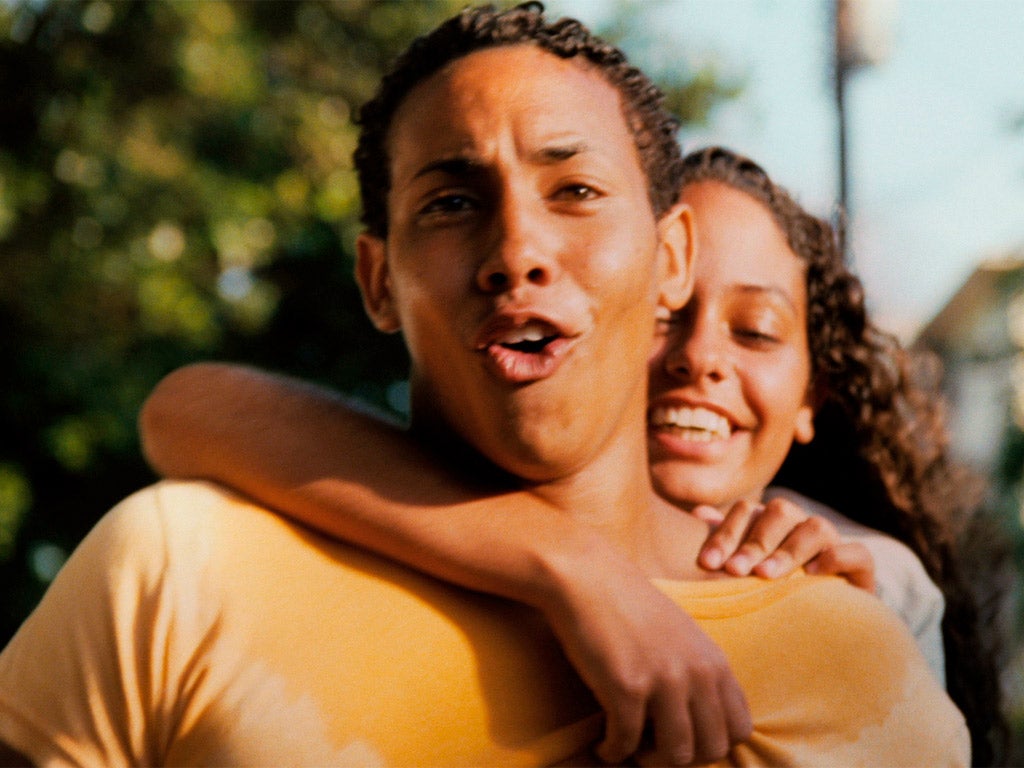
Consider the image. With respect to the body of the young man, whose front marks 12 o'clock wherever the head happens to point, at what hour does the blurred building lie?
The blurred building is roughly at 7 o'clock from the young man.

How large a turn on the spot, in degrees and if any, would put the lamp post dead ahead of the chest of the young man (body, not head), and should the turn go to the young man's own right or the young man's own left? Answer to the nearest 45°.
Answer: approximately 180°

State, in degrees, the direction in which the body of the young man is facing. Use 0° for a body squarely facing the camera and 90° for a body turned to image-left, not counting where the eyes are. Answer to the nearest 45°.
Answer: approximately 0°
